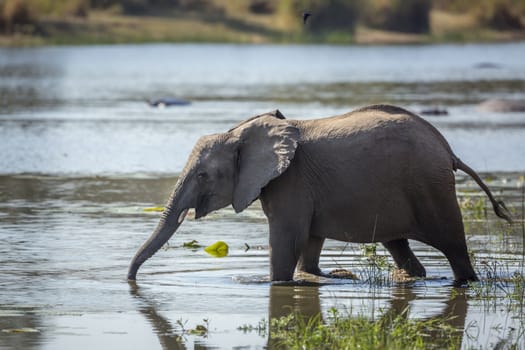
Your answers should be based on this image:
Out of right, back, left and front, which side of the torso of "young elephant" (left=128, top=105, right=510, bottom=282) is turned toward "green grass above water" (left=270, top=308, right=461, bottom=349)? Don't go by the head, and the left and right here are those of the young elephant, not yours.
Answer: left

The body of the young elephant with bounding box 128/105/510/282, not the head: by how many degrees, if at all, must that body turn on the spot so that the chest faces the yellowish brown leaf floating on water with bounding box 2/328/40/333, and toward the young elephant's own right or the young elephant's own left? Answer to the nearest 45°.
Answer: approximately 45° to the young elephant's own left

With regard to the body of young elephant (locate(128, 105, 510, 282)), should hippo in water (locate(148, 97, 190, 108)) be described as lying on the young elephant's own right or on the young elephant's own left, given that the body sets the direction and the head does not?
on the young elephant's own right

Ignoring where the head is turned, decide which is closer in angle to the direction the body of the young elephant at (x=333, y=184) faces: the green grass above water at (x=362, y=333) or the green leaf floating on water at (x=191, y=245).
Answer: the green leaf floating on water

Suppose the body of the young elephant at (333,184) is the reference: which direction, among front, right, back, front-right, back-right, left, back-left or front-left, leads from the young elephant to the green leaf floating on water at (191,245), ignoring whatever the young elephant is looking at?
front-right

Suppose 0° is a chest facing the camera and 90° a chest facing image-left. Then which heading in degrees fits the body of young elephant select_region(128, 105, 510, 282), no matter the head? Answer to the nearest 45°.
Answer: approximately 90°
